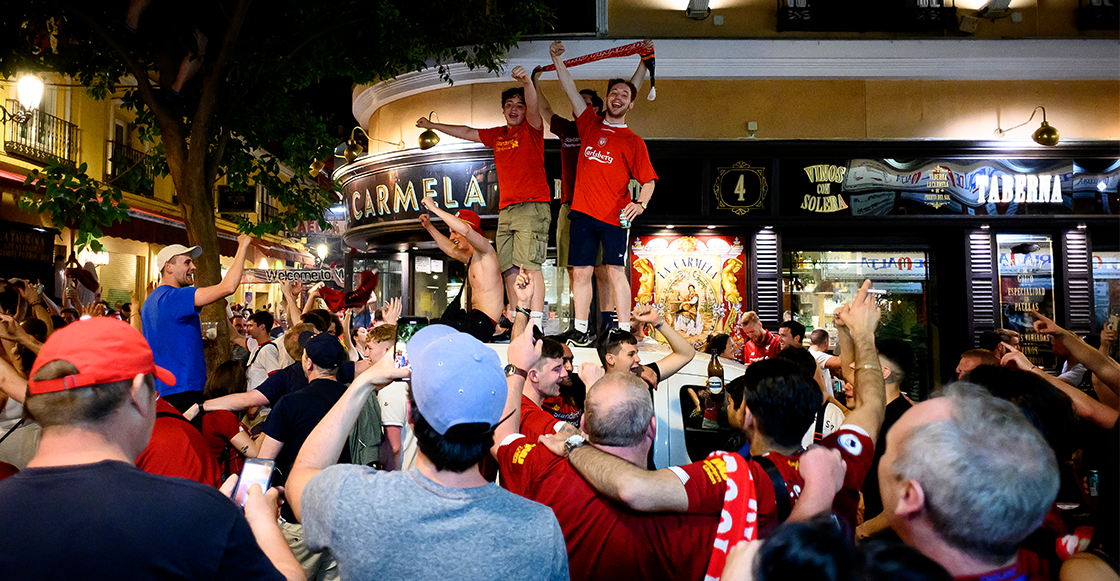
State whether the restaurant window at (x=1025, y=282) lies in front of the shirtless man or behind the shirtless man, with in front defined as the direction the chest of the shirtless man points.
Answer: behind

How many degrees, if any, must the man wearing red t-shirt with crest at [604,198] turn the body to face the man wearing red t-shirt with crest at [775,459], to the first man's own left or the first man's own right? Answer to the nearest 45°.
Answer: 0° — they already face them

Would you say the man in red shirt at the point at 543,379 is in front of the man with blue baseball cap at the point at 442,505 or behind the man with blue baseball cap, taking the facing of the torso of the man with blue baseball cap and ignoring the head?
in front

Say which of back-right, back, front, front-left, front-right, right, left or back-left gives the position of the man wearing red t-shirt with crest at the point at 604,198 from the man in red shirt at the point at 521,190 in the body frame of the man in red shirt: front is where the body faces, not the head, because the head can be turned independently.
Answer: left

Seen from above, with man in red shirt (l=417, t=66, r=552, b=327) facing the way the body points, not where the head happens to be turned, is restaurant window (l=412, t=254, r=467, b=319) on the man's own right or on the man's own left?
on the man's own right

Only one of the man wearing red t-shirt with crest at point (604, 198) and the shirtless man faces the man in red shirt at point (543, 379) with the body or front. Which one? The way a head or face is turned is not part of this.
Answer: the man wearing red t-shirt with crest

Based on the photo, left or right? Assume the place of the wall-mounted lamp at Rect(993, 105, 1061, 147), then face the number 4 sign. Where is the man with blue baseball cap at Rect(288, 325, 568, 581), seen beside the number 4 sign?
left

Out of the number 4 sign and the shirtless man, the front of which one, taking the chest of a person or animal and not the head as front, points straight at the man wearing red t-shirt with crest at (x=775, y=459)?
the number 4 sign

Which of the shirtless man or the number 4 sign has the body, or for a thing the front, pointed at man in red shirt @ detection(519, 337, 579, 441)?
the number 4 sign

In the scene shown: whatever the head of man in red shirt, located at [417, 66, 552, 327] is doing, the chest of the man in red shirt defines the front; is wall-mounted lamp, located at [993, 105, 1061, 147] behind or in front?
behind

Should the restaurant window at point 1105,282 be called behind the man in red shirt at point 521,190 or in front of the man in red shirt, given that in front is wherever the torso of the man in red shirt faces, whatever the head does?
behind

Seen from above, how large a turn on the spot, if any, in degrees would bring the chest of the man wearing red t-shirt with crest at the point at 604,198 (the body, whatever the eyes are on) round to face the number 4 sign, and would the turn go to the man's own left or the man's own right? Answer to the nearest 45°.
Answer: approximately 135° to the man's own left

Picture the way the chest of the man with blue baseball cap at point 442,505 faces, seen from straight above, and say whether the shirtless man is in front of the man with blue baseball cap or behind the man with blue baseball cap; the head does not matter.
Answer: in front

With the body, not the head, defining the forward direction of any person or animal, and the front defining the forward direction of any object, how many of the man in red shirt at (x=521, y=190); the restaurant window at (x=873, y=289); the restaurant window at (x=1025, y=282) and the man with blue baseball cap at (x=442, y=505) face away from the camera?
1
